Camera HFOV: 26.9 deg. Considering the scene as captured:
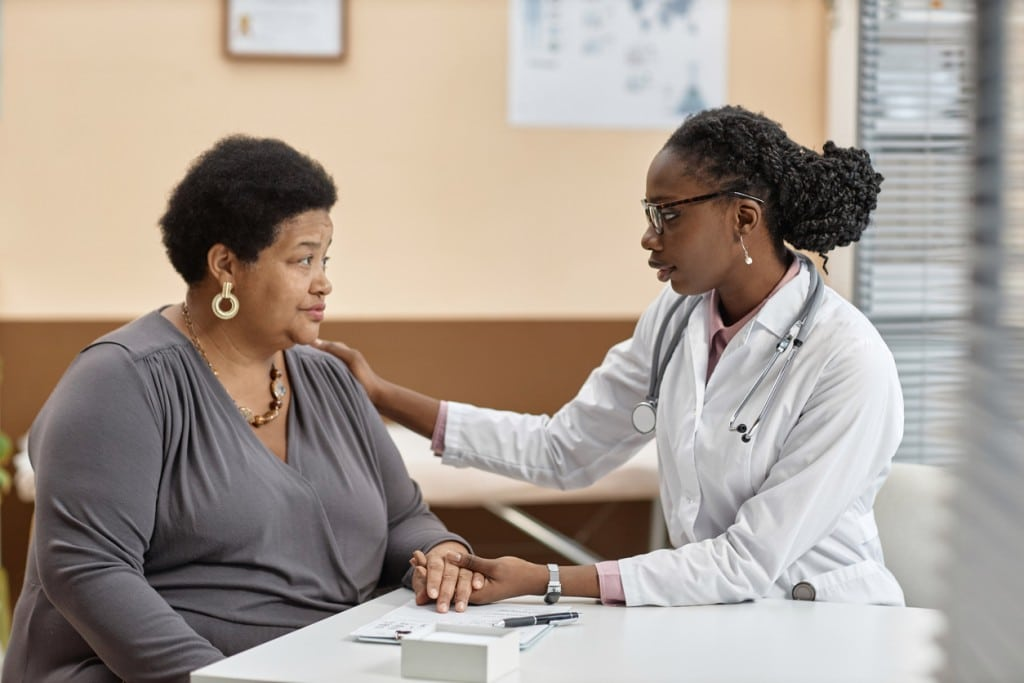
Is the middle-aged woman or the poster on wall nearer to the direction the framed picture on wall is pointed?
the middle-aged woman

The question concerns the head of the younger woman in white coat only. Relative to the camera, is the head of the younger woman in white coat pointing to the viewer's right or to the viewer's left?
to the viewer's left

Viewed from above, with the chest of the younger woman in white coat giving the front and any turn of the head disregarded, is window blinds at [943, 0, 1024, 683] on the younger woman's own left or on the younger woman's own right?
on the younger woman's own left

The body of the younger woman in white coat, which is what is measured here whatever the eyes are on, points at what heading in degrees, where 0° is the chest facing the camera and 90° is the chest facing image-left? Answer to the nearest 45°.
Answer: approximately 45°

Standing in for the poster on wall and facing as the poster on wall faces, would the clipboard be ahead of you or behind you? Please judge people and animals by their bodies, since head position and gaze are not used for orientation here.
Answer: ahead

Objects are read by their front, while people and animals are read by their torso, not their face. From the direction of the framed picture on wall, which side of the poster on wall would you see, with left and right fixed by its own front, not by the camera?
right

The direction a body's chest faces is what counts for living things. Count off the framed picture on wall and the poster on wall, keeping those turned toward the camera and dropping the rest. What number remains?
2

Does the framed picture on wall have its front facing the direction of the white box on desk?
yes

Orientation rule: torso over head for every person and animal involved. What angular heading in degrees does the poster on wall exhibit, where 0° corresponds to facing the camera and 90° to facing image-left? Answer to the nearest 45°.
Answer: approximately 0°

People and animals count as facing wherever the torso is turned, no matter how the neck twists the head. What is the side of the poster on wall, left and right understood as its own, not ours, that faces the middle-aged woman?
front
